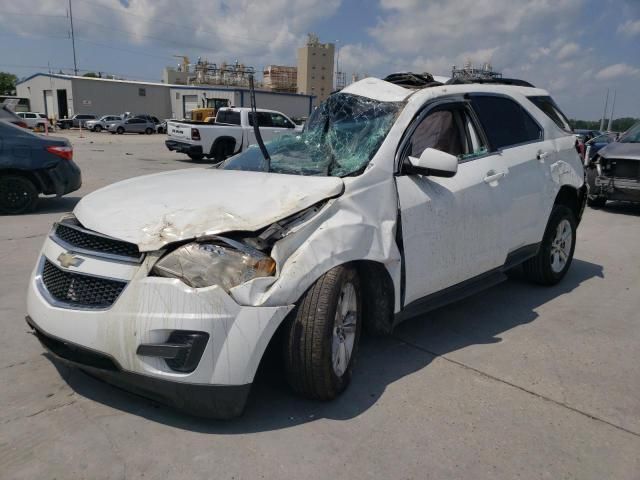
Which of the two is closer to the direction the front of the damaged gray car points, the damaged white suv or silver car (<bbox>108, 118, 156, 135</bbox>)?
the damaged white suv

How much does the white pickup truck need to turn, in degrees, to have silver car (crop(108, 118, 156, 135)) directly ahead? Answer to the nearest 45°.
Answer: approximately 45° to its left

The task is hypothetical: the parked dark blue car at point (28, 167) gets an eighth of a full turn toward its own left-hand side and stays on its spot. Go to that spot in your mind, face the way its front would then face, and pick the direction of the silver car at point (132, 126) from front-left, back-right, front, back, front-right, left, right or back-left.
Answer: back-right

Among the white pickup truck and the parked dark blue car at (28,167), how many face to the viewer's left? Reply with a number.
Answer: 1

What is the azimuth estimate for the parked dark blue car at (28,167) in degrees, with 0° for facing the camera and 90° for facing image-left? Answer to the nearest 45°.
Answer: approximately 90°

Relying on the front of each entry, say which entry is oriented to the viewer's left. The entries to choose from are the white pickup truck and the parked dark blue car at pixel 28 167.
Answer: the parked dark blue car

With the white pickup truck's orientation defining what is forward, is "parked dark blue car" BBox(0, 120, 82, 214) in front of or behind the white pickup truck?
behind

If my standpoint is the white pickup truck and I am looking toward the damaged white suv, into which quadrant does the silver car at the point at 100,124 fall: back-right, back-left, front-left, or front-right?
back-right

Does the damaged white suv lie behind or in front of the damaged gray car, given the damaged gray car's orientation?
in front

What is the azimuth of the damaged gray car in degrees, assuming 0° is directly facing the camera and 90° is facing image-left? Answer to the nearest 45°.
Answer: approximately 45°

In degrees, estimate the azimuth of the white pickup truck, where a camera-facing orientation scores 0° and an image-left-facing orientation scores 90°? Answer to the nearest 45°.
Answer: approximately 225°

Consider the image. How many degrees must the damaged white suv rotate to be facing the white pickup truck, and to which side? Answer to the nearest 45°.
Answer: approximately 135° to its right
